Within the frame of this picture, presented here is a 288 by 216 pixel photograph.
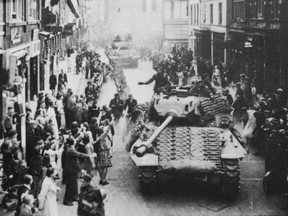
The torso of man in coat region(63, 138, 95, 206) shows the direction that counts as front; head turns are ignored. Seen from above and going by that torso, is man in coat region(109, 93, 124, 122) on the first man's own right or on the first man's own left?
on the first man's own left

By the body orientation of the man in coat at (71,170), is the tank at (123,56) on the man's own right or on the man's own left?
on the man's own left

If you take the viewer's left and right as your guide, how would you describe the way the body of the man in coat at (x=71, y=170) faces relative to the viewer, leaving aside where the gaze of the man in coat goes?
facing to the right of the viewer
